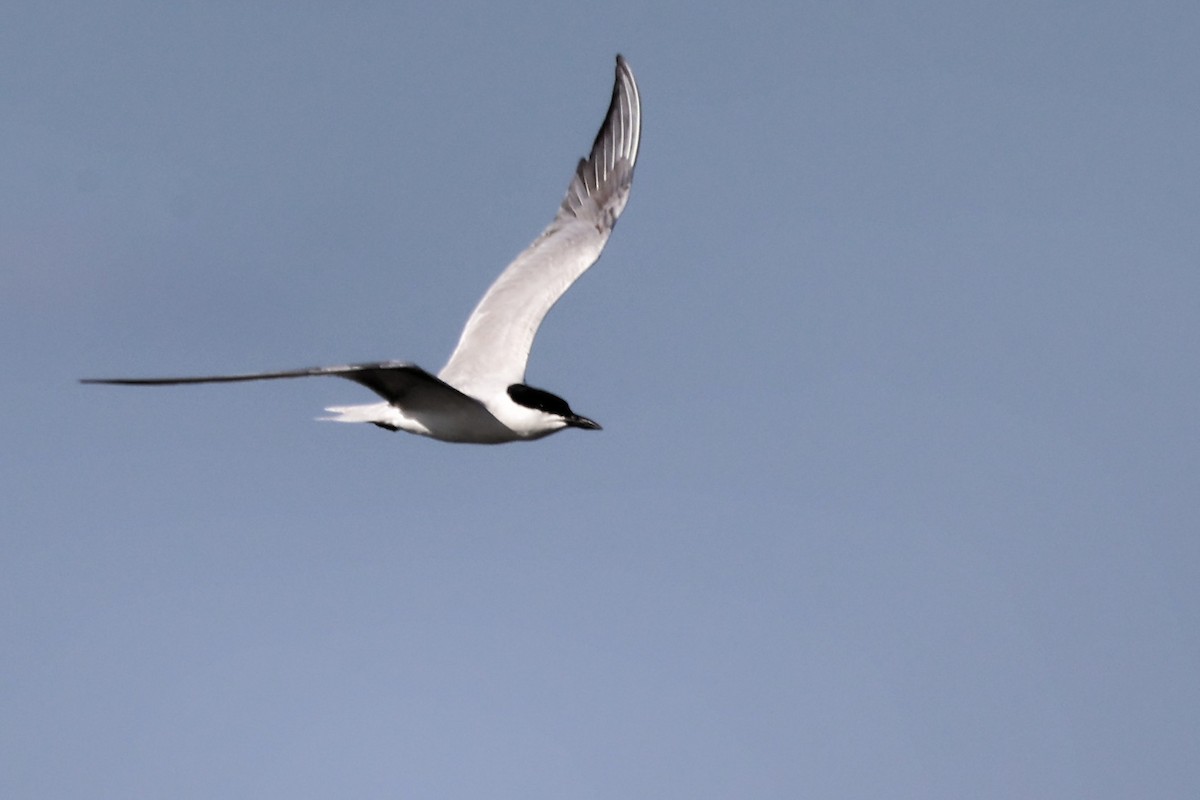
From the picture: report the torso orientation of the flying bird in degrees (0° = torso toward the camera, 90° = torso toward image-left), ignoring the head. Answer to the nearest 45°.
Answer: approximately 270°
